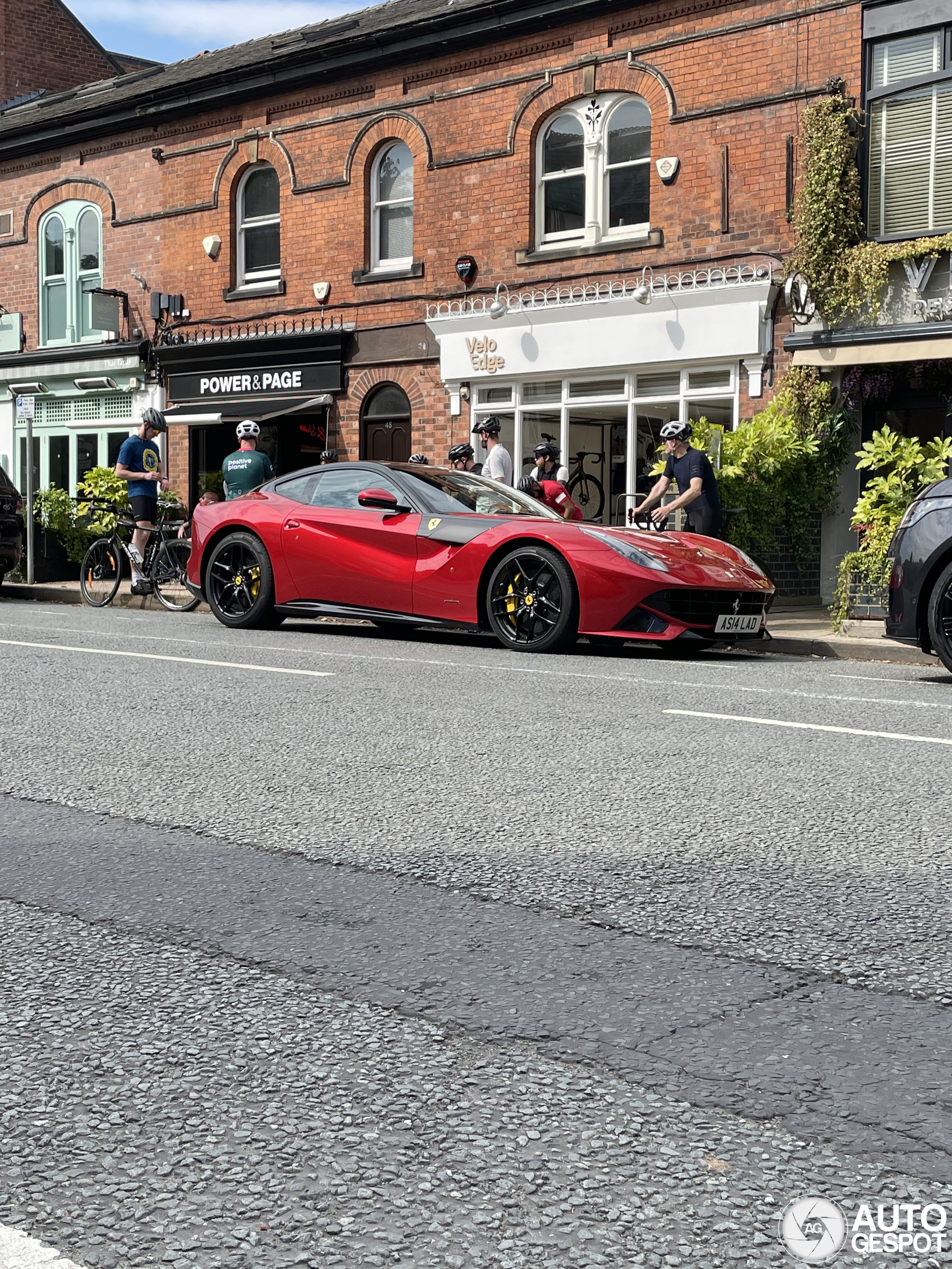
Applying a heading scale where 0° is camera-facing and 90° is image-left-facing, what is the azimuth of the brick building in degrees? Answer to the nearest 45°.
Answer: approximately 45°

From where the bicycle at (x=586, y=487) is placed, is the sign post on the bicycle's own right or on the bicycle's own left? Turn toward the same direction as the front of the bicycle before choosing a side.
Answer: on the bicycle's own right

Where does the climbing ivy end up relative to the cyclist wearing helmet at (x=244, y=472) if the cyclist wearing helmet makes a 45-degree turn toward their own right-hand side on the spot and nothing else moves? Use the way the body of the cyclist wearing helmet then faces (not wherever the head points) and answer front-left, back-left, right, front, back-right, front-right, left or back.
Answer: front-right

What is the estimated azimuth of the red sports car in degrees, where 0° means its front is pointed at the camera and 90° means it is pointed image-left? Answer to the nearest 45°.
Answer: approximately 315°

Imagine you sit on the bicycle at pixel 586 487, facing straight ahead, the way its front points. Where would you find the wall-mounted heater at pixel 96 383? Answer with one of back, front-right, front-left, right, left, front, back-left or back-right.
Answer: back

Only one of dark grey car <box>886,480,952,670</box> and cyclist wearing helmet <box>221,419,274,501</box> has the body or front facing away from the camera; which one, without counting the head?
the cyclist wearing helmet

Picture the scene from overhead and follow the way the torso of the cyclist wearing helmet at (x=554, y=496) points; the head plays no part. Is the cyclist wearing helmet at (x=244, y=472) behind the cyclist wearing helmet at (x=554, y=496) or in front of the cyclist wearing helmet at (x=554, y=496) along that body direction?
in front

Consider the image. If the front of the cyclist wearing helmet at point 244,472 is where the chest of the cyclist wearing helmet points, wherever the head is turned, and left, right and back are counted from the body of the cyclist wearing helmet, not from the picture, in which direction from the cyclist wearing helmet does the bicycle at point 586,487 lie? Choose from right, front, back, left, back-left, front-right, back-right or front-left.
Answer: front-right
